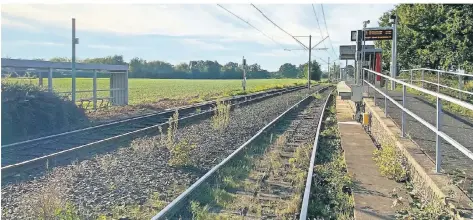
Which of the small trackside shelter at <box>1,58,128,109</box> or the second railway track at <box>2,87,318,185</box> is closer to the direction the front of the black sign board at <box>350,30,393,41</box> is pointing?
the second railway track

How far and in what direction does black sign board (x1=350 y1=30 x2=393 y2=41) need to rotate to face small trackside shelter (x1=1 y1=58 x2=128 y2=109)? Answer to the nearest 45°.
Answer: approximately 90° to its right

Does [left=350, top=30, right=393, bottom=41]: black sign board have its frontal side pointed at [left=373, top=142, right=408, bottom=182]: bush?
yes

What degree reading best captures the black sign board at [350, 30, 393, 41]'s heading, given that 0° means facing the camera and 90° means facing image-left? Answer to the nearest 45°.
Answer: approximately 0°

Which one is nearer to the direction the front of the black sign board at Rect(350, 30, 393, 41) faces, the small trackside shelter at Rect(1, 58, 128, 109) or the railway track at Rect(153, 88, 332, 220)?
the railway track
